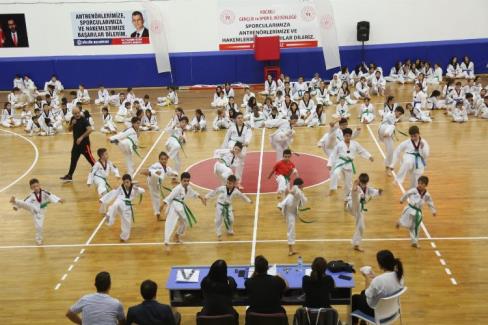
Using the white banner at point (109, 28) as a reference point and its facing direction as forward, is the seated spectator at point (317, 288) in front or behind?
in front

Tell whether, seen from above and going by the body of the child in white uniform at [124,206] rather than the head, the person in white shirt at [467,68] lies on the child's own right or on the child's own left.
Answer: on the child's own left

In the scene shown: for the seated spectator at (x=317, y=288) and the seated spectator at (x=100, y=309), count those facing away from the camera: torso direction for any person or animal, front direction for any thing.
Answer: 2

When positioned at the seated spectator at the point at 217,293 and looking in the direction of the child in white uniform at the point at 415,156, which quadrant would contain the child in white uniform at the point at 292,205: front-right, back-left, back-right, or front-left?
front-left

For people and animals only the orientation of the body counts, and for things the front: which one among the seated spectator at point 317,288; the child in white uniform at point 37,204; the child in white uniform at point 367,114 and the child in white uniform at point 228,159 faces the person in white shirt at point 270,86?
the seated spectator

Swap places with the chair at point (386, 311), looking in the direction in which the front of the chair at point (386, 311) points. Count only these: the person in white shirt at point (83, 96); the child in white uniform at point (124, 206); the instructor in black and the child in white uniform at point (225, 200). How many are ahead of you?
4

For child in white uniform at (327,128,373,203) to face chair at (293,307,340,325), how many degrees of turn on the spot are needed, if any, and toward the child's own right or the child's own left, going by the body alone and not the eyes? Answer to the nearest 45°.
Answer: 0° — they already face it

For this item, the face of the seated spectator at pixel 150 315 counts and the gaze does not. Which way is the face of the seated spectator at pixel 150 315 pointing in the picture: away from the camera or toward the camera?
away from the camera

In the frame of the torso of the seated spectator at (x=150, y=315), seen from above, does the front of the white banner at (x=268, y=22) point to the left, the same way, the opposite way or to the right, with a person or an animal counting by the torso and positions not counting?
the opposite way

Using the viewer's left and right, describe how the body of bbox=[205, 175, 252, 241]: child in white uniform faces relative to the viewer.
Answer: facing the viewer

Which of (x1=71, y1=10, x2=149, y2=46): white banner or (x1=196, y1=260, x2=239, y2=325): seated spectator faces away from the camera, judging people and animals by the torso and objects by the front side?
the seated spectator

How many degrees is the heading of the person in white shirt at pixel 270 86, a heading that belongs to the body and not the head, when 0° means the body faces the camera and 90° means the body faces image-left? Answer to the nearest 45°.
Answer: approximately 0°

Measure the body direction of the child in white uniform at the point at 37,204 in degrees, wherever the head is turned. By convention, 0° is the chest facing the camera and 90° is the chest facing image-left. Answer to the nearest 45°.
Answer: approximately 0°

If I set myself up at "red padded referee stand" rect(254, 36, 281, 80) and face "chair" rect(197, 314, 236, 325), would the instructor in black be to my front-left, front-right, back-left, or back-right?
front-right

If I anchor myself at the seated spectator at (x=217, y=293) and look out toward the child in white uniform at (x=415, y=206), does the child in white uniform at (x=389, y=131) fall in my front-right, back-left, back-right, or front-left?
front-left

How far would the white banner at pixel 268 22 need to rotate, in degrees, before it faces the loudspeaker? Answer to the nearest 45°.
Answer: approximately 90° to its left

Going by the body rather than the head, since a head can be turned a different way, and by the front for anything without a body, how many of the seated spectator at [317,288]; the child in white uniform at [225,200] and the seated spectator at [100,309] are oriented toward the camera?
1

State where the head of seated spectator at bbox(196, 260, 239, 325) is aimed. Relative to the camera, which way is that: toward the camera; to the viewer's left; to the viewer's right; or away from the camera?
away from the camera

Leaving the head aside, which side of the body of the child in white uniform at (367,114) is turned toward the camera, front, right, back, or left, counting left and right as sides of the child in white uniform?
front
